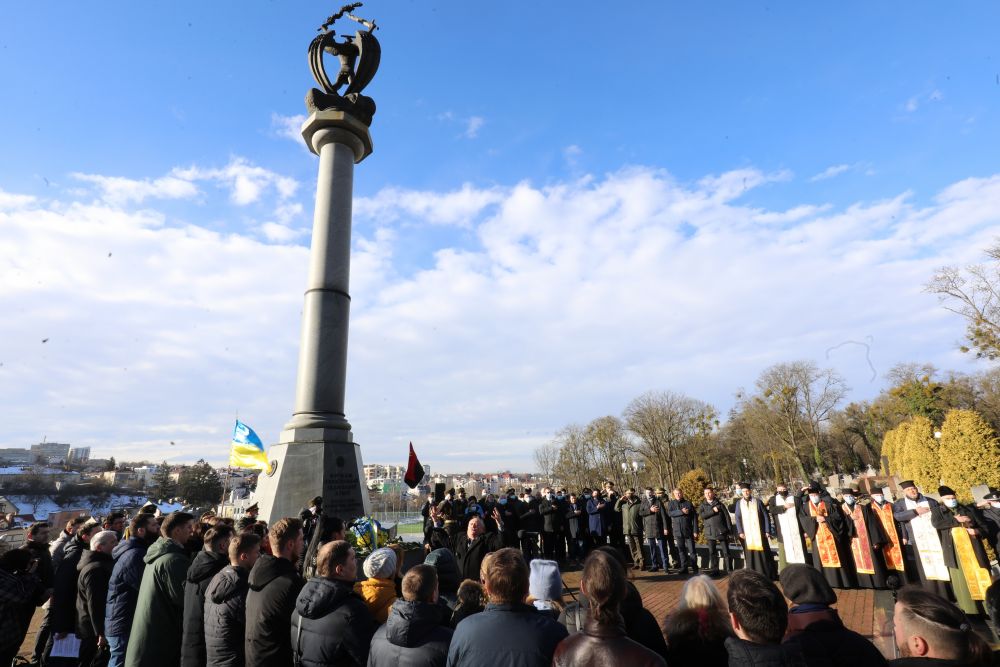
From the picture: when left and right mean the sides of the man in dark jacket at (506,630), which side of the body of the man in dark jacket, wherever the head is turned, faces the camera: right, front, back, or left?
back

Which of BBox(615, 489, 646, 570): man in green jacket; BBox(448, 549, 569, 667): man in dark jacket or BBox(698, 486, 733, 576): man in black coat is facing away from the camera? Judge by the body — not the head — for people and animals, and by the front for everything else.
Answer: BBox(448, 549, 569, 667): man in dark jacket

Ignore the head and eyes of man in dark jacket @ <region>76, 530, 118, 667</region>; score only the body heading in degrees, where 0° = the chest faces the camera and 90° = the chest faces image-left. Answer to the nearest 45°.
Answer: approximately 270°

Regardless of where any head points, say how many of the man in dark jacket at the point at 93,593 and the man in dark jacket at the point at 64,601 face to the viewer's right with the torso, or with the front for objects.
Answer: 2

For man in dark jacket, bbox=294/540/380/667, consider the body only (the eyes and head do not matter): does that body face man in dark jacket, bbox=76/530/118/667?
no

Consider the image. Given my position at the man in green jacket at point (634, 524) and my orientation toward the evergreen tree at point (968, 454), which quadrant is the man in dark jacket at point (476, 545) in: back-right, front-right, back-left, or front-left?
back-right

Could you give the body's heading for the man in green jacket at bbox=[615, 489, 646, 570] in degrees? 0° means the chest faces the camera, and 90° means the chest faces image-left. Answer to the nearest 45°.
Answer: approximately 45°

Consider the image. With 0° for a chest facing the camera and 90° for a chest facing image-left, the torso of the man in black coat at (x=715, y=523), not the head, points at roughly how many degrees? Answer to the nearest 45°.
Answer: approximately 45°

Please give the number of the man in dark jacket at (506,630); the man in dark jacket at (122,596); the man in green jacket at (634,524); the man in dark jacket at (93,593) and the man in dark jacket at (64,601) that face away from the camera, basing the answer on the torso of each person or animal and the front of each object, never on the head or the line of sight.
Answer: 1

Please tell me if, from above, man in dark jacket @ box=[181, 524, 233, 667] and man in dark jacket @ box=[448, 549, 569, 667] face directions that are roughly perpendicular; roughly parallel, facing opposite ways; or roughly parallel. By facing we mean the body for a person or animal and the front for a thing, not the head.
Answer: roughly parallel

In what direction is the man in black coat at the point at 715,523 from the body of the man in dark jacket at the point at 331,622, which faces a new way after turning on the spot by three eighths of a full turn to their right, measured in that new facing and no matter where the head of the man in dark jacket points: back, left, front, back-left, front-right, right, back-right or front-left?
back-left

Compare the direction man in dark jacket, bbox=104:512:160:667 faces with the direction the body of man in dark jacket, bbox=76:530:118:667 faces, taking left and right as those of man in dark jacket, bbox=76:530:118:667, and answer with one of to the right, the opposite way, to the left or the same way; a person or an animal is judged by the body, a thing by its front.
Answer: the same way

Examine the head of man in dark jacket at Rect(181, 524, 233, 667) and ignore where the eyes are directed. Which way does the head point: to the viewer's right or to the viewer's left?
to the viewer's right

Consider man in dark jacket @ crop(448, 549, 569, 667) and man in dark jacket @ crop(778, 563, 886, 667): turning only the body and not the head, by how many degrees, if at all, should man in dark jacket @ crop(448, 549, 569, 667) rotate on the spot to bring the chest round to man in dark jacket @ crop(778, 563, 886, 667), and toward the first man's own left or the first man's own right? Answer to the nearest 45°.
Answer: approximately 90° to the first man's own right

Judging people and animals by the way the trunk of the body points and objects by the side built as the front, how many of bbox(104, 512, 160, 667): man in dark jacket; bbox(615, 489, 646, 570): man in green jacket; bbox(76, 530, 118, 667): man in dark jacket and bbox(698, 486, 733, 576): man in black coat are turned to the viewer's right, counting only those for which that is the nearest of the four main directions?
2

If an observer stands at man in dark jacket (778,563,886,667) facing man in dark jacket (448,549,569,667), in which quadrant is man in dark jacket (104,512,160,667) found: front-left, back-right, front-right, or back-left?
front-right

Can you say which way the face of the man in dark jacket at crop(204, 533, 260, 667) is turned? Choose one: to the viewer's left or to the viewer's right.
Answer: to the viewer's right
